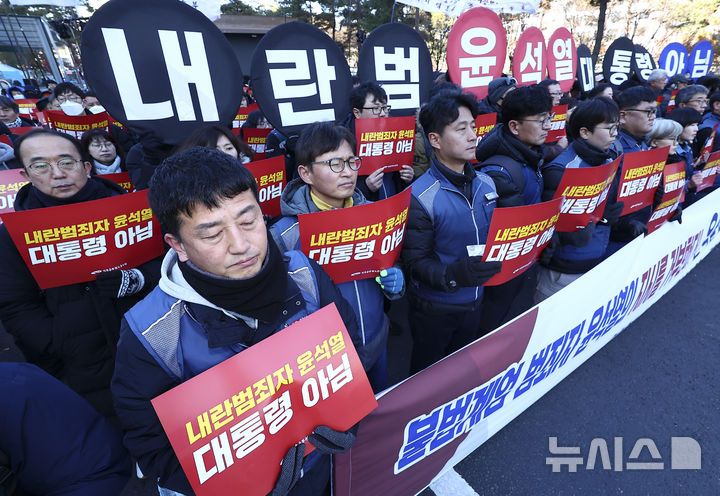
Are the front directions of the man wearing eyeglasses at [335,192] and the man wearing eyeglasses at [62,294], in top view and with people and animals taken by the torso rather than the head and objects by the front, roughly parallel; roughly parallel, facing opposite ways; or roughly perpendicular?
roughly parallel

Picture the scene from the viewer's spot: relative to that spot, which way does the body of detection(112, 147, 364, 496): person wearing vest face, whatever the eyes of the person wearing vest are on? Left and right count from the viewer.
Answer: facing the viewer and to the right of the viewer

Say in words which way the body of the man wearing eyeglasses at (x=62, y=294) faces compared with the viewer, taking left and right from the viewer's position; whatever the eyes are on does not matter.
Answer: facing the viewer

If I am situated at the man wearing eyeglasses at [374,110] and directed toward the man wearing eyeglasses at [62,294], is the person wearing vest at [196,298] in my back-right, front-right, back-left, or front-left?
front-left

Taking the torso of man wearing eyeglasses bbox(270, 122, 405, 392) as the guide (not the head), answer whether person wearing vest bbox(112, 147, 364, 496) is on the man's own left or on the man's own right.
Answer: on the man's own right
